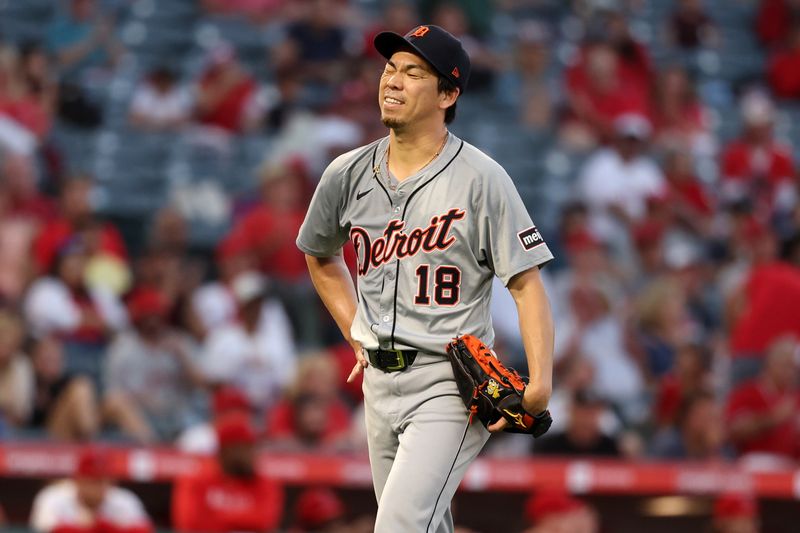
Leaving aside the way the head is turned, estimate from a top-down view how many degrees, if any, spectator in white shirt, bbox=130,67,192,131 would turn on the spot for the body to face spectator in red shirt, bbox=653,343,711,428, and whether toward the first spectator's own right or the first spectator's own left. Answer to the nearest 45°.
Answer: approximately 45° to the first spectator's own left

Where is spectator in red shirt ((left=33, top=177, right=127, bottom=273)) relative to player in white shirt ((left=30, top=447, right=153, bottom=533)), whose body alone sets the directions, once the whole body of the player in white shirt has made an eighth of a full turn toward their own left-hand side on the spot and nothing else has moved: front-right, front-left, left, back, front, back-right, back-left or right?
back-left

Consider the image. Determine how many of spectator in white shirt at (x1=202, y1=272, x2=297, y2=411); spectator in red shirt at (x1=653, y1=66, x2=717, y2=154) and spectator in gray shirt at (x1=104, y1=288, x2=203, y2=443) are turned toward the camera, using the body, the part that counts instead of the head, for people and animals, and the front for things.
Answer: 3

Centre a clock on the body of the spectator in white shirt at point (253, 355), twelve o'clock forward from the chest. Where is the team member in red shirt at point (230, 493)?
The team member in red shirt is roughly at 12 o'clock from the spectator in white shirt.

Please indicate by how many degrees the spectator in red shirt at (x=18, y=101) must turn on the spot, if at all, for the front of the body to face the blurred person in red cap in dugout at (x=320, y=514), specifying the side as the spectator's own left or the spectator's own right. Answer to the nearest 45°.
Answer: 0° — they already face them
